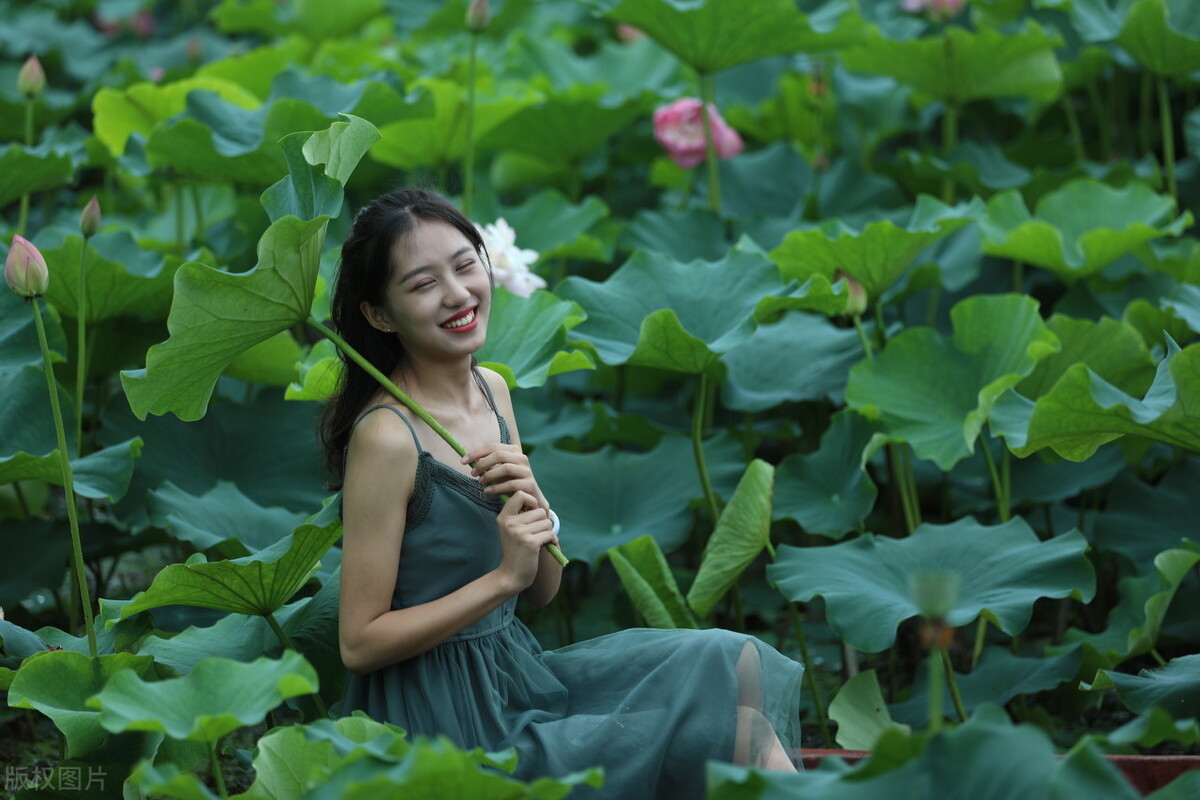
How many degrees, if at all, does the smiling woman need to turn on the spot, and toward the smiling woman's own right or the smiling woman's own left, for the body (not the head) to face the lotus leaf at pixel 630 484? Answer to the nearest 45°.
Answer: approximately 135° to the smiling woman's own left

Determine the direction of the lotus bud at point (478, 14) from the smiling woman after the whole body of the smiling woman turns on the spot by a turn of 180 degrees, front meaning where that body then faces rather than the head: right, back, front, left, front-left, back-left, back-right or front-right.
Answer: front-right

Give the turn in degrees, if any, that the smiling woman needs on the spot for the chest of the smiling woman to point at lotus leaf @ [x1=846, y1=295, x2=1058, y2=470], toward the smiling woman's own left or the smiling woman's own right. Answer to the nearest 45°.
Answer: approximately 90° to the smiling woman's own left

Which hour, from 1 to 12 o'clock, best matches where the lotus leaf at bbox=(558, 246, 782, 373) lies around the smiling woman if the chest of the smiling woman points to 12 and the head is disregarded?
The lotus leaf is roughly at 8 o'clock from the smiling woman.

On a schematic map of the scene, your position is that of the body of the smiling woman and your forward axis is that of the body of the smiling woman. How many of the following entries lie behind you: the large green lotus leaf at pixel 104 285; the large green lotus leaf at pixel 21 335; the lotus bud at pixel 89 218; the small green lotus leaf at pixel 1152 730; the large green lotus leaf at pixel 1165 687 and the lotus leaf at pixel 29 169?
4

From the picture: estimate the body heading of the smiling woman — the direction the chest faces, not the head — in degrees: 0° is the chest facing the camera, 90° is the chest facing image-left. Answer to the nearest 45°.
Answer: approximately 315°

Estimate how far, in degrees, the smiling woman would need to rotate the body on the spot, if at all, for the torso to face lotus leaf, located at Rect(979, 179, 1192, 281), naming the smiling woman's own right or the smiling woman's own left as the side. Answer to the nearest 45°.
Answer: approximately 90° to the smiling woman's own left

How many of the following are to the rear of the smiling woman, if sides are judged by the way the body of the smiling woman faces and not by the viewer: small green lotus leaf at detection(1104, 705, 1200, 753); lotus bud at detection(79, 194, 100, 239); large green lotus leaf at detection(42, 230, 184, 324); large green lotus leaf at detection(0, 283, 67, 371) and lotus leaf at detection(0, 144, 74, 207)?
4

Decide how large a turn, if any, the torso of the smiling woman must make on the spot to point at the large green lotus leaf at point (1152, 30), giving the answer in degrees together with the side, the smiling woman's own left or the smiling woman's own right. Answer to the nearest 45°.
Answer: approximately 90° to the smiling woman's own left

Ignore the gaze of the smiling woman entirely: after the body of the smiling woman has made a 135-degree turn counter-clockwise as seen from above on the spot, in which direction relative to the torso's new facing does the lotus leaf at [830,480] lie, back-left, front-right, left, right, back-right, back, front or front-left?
front-right

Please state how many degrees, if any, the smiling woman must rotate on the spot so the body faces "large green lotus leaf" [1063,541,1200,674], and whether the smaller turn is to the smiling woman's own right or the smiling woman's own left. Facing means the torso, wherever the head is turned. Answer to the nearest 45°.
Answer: approximately 45° to the smiling woman's own left

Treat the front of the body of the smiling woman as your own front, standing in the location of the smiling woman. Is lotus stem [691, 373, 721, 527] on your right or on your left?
on your left

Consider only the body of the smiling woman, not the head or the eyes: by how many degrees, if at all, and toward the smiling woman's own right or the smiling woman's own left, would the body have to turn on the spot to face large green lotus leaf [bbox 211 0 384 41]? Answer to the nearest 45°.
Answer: approximately 135° to the smiling woman's own left

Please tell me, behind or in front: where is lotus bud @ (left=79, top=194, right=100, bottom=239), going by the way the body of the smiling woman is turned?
behind

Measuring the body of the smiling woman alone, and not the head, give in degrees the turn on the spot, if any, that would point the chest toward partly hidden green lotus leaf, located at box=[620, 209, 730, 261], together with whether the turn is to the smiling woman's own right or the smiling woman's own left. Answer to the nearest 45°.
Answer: approximately 135° to the smiling woman's own left
